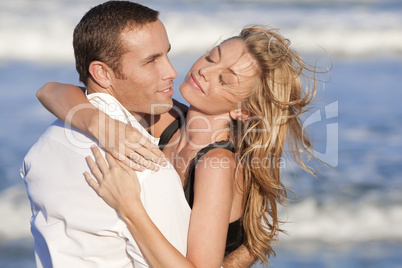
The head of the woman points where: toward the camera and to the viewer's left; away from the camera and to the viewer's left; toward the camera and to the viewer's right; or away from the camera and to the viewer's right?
toward the camera and to the viewer's left

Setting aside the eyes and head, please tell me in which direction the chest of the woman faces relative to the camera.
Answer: to the viewer's left

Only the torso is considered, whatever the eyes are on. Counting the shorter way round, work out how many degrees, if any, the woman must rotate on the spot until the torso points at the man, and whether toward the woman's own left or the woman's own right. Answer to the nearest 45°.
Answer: approximately 45° to the woman's own left
